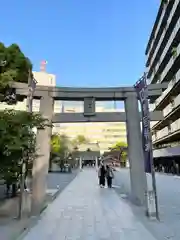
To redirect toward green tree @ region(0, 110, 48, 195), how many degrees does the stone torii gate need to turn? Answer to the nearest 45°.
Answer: approximately 45° to its right

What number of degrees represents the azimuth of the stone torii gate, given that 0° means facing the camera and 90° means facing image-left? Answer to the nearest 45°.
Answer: approximately 0°

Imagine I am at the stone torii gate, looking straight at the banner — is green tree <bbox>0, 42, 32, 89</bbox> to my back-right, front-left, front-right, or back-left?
back-right

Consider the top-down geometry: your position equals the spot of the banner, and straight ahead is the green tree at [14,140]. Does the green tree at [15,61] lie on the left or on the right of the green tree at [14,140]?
right

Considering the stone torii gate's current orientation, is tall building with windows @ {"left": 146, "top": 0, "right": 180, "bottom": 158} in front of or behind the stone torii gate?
behind

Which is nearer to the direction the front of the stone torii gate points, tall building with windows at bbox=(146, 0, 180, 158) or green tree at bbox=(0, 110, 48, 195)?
the green tree

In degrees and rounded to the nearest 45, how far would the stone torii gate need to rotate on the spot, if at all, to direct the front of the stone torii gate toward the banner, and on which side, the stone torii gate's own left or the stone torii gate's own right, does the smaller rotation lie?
approximately 45° to the stone torii gate's own left
